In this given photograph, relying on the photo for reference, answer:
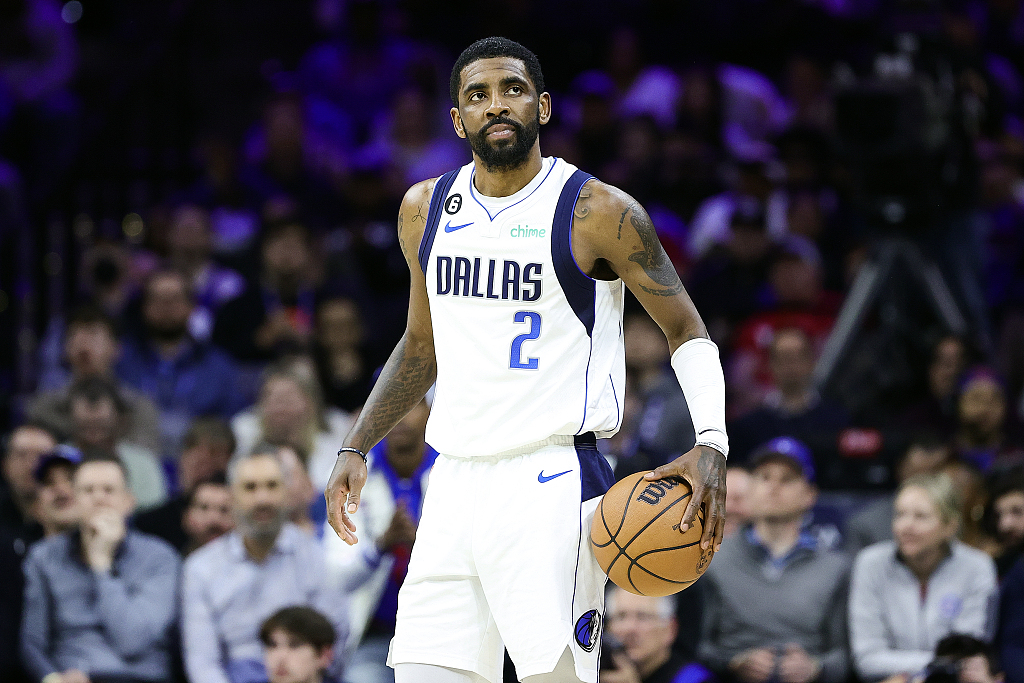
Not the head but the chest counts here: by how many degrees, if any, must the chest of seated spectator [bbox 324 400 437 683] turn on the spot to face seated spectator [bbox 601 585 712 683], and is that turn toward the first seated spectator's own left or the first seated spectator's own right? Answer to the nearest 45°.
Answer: approximately 90° to the first seated spectator's own left

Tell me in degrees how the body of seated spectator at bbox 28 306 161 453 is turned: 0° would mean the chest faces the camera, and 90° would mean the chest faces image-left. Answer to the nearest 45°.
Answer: approximately 0°

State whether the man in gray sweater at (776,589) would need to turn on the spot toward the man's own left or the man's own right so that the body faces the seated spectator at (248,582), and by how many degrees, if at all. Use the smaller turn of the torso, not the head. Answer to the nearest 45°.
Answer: approximately 90° to the man's own right

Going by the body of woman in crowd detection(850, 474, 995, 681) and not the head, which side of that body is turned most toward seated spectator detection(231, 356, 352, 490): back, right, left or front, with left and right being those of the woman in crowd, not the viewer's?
right

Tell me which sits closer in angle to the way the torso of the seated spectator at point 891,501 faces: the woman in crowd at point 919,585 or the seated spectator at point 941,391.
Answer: the woman in crowd

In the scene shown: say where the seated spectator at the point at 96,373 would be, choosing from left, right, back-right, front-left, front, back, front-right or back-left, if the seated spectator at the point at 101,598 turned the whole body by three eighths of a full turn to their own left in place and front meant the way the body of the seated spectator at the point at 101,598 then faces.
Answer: front-left
